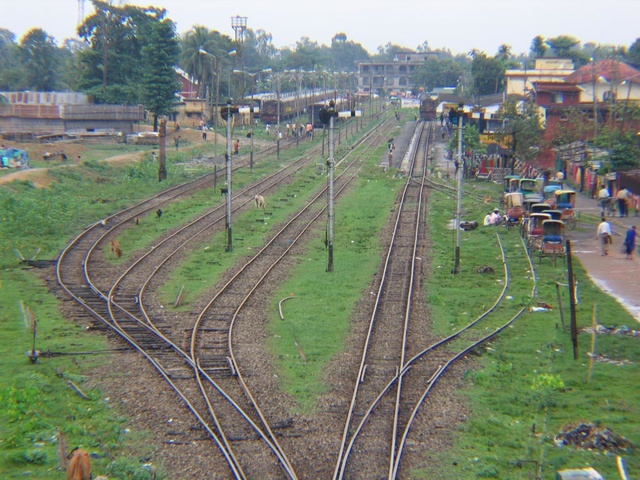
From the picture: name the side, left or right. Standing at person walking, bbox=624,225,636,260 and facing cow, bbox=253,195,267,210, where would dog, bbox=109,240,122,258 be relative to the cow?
left

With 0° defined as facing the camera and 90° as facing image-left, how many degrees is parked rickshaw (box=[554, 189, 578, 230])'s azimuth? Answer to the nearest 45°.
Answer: approximately 315°

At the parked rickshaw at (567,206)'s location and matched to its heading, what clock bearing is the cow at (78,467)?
The cow is roughly at 2 o'clock from the parked rickshaw.

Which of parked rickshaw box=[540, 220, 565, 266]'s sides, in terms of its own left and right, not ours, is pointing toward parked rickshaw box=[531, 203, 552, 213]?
back

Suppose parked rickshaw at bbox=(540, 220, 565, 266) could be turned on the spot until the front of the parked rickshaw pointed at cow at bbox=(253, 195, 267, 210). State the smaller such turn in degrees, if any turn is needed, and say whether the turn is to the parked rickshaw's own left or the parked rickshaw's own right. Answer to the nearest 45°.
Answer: approximately 135° to the parked rickshaw's own right

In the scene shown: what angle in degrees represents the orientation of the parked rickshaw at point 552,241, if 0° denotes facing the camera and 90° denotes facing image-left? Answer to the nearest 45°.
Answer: approximately 0°

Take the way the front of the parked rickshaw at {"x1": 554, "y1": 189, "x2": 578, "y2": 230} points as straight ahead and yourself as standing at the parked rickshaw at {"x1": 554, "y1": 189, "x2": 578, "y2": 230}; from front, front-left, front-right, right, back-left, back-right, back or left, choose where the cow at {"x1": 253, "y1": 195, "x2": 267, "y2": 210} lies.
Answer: back-right
